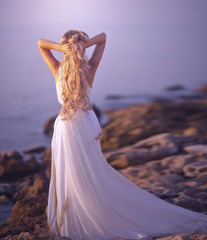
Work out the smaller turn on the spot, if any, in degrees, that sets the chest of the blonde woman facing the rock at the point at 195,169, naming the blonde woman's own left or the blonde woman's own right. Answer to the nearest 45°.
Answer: approximately 45° to the blonde woman's own right

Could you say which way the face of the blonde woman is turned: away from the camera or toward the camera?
away from the camera

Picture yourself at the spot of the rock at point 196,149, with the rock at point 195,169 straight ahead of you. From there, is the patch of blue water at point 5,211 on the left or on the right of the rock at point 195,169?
right

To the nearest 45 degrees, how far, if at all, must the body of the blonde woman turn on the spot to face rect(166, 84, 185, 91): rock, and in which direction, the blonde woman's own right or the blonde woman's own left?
0° — they already face it

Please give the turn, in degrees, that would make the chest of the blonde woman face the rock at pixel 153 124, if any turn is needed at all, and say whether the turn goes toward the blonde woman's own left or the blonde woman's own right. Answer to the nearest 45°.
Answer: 0° — they already face it

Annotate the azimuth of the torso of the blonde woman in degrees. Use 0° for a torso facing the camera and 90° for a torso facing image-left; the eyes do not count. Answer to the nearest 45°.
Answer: approximately 180°
